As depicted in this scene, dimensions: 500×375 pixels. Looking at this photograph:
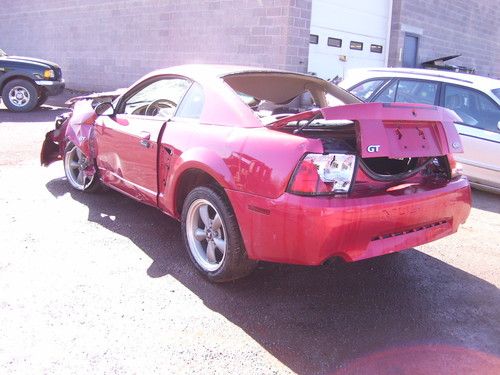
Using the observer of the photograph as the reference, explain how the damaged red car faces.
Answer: facing away from the viewer and to the left of the viewer

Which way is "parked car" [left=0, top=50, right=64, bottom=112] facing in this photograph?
to the viewer's right

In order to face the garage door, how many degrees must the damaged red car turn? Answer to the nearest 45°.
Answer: approximately 45° to its right

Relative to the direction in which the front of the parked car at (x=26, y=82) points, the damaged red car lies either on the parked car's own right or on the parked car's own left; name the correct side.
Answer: on the parked car's own right

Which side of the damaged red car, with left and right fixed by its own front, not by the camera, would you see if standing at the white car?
right

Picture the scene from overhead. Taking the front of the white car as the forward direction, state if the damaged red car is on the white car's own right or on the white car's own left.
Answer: on the white car's own right

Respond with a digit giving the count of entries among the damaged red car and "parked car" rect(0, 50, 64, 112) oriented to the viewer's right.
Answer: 1
